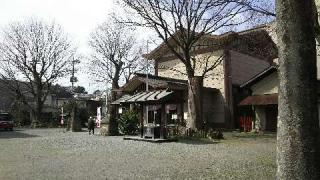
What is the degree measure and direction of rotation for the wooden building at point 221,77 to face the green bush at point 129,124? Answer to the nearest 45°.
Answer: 0° — it already faces it

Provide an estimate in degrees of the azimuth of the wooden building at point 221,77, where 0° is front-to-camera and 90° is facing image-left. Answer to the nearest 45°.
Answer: approximately 45°
